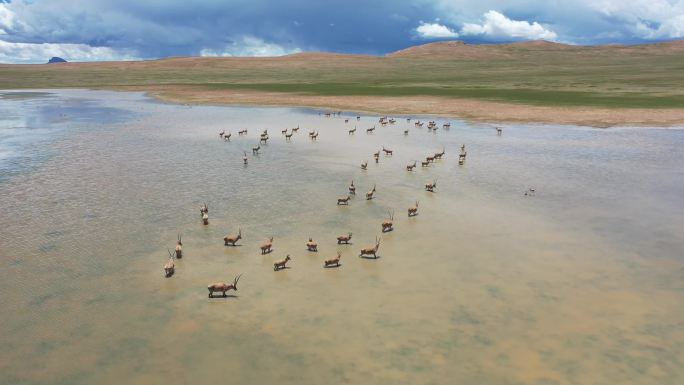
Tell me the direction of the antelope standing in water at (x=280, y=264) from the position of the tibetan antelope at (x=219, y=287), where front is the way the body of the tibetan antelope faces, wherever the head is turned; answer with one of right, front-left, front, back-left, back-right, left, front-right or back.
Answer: front-left

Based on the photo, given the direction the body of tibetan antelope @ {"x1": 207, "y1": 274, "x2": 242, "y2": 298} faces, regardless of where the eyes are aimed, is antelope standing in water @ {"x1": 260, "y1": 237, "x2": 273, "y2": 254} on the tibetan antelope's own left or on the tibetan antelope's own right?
on the tibetan antelope's own left

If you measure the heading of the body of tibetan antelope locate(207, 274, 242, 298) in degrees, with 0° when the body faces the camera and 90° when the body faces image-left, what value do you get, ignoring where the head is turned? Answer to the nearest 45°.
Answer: approximately 270°

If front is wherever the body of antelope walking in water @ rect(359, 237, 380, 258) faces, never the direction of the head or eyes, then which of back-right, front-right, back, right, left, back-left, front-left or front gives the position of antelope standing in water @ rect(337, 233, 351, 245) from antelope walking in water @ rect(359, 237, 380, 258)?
back-left

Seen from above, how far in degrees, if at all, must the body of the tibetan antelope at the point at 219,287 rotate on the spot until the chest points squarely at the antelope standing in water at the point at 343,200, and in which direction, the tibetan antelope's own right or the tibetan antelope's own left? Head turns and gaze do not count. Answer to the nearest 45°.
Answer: approximately 45° to the tibetan antelope's own left

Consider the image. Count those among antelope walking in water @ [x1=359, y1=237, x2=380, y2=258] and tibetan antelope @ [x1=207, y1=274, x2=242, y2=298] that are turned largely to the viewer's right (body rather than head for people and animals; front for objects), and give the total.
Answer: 2

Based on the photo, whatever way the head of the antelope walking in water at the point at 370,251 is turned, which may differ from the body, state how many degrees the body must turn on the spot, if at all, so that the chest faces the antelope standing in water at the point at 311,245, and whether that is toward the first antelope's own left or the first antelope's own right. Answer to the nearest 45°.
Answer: approximately 180°

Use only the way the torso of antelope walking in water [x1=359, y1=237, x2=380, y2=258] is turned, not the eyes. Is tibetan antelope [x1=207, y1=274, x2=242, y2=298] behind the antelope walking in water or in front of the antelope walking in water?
behind

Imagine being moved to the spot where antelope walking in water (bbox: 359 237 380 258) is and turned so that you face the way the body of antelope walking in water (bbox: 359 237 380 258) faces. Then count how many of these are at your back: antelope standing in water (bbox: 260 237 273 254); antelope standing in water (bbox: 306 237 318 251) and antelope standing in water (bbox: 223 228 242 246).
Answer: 3

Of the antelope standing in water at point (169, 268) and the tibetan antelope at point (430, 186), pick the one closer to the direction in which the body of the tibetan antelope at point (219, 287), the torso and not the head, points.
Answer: the tibetan antelope

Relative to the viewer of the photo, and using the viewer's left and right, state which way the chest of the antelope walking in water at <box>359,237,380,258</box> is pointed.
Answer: facing to the right of the viewer

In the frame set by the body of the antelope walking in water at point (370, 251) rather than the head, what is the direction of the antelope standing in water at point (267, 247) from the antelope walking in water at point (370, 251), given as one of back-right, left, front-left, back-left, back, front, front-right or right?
back
